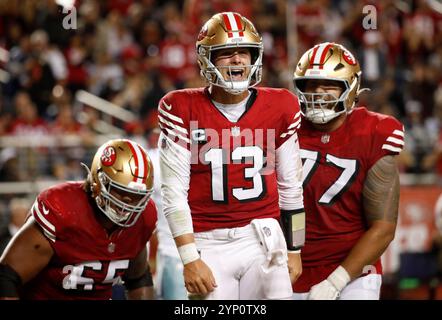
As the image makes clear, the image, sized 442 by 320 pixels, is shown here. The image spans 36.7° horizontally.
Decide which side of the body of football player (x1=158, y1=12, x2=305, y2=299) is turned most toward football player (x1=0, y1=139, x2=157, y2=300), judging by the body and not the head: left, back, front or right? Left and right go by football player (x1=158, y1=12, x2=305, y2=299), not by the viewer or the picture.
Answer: right

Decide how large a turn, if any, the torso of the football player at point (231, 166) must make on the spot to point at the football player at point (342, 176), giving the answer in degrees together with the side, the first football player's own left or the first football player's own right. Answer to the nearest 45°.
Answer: approximately 135° to the first football player's own left

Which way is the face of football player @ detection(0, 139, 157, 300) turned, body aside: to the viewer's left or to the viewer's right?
to the viewer's right

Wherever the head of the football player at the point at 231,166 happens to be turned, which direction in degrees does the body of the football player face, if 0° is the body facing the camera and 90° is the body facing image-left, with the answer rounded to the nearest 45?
approximately 0°

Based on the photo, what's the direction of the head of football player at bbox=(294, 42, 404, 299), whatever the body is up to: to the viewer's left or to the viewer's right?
to the viewer's left

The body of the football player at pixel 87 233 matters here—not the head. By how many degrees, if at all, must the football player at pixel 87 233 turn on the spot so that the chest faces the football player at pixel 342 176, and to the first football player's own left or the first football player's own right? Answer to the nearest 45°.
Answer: approximately 45° to the first football player's own left

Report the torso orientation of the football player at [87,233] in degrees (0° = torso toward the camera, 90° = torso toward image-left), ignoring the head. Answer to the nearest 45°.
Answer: approximately 315°

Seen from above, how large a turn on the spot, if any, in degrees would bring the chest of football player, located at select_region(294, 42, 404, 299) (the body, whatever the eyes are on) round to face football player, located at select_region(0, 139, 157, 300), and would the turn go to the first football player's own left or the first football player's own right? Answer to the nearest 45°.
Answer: approximately 45° to the first football player's own right
